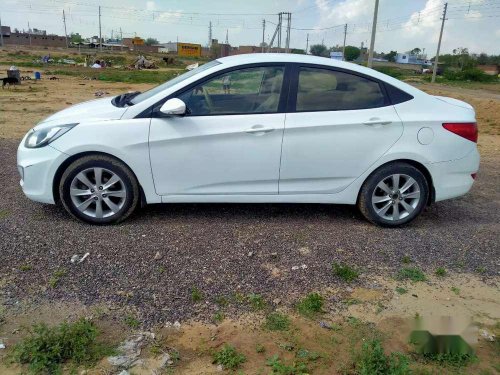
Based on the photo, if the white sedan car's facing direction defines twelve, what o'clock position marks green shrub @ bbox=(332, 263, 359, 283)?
The green shrub is roughly at 8 o'clock from the white sedan car.

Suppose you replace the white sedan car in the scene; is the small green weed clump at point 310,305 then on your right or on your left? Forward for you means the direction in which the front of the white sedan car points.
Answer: on your left

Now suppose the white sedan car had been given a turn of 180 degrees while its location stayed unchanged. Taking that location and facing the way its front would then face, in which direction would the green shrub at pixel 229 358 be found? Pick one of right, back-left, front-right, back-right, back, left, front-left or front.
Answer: right

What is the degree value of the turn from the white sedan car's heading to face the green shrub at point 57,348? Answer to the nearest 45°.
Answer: approximately 45° to its left

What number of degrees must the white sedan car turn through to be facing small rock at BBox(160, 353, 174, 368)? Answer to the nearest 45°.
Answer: approximately 90° to its left

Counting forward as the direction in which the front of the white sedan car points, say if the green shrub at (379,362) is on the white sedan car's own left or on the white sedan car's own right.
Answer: on the white sedan car's own left

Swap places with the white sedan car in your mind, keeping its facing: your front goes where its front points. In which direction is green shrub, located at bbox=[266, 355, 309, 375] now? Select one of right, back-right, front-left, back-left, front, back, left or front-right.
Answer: left

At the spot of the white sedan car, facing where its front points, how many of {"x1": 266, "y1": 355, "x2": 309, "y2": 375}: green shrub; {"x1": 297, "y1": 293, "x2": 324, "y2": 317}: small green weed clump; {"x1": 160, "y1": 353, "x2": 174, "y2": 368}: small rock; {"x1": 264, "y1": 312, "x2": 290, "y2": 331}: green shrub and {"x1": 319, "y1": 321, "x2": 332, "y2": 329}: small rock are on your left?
5

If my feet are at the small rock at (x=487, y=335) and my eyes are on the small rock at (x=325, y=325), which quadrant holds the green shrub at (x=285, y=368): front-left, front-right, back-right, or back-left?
front-left

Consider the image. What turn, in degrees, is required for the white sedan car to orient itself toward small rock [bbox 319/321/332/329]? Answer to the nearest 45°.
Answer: approximately 90° to its left

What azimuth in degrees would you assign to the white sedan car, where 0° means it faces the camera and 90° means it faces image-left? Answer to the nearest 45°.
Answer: approximately 90°

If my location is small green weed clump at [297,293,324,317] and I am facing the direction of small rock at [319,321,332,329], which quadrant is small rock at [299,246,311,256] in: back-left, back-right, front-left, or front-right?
back-left

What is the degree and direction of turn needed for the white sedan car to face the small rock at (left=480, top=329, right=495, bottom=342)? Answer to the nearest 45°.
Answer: approximately 135° to its left

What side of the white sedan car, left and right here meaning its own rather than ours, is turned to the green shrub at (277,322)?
left
